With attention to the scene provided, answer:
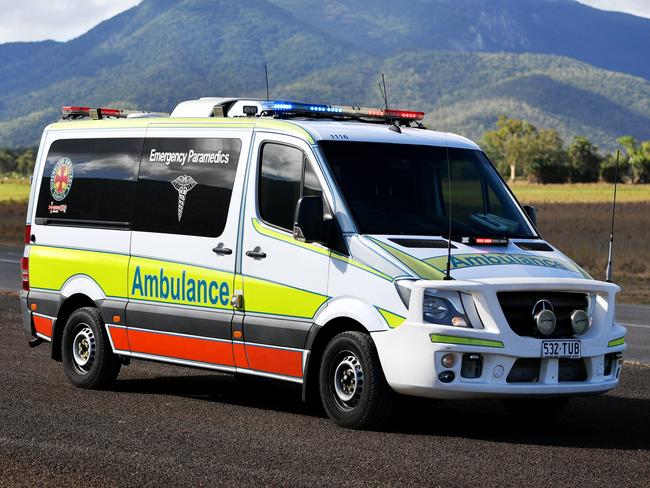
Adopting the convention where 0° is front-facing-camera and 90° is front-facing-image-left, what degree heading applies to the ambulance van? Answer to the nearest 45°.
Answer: approximately 315°
